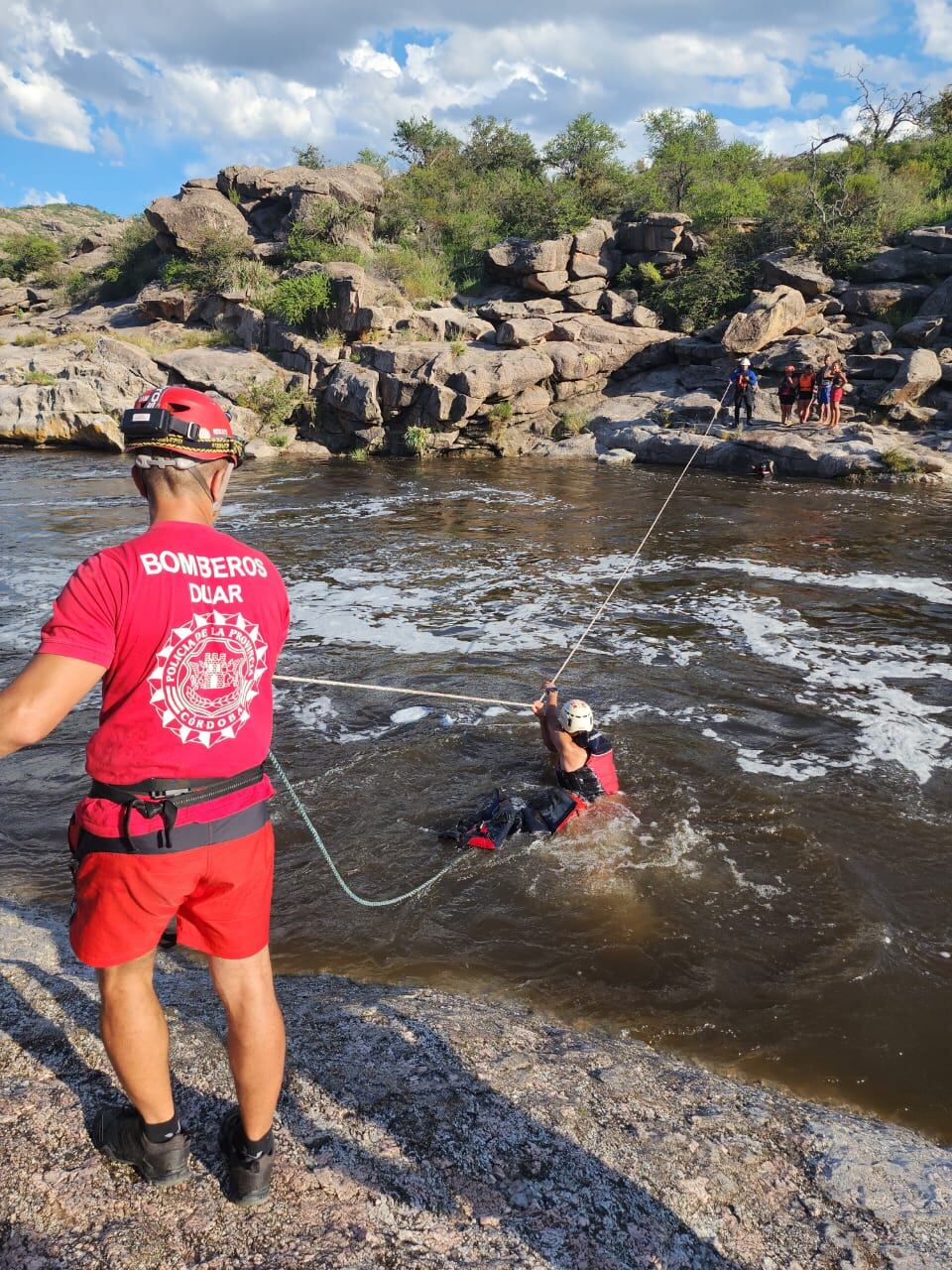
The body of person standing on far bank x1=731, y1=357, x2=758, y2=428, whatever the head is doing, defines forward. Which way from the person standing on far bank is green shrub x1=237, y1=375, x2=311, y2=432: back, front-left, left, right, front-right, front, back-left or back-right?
right

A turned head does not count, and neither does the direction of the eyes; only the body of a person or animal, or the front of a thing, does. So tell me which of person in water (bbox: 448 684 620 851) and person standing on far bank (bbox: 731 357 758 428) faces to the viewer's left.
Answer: the person in water

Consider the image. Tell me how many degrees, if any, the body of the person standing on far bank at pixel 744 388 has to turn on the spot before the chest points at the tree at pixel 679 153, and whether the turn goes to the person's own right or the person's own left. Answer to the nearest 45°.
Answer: approximately 180°

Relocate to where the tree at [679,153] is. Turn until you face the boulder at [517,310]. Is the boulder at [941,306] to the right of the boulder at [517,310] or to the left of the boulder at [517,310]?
left

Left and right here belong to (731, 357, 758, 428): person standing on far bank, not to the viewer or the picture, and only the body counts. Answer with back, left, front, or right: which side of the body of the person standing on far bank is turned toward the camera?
front

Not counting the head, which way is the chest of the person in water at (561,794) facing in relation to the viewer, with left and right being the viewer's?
facing to the left of the viewer

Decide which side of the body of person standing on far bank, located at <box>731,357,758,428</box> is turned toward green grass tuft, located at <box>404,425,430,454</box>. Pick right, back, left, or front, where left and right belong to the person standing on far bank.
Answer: right

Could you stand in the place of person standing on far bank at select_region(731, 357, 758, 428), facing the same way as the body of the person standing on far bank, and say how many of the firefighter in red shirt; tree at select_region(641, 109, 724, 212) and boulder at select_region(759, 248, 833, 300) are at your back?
2

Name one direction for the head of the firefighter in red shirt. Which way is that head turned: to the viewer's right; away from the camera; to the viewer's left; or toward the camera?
away from the camera

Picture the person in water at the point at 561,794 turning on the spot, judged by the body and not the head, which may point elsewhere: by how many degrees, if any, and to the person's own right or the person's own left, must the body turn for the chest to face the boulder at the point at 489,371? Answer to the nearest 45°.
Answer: approximately 90° to the person's own right

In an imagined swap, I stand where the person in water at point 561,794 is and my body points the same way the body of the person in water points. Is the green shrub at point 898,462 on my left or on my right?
on my right
